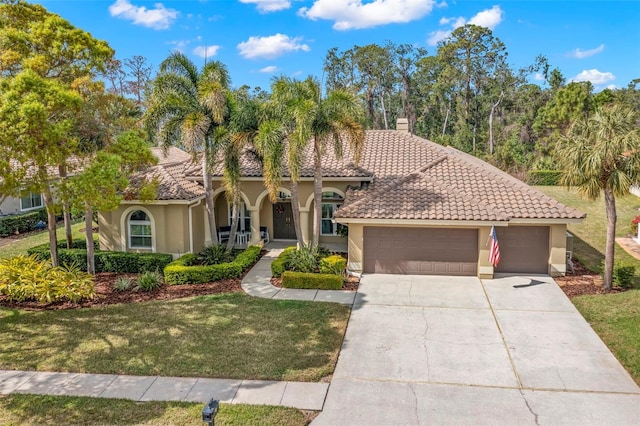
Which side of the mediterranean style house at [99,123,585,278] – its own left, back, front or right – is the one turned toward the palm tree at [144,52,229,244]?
right

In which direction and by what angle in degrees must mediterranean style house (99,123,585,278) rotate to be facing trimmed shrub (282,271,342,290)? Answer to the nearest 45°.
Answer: approximately 45° to its right

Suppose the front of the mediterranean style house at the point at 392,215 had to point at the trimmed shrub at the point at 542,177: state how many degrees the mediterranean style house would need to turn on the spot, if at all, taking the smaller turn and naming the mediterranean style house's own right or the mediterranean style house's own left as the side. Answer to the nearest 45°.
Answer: approximately 135° to the mediterranean style house's own left

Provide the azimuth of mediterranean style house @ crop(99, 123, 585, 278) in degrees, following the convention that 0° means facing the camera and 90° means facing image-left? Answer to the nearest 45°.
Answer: approximately 0°

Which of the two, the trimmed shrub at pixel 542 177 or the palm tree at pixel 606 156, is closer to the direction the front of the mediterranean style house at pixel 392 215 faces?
the palm tree
